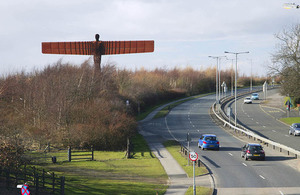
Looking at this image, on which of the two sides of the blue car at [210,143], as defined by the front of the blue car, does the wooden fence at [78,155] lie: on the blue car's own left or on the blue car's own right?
on the blue car's own left

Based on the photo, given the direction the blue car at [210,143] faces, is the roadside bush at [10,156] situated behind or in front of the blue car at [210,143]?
behind

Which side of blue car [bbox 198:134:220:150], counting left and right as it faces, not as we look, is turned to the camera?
back

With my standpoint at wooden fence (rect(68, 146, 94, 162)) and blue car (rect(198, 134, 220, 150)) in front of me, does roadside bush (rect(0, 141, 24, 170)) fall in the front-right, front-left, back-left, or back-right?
back-right

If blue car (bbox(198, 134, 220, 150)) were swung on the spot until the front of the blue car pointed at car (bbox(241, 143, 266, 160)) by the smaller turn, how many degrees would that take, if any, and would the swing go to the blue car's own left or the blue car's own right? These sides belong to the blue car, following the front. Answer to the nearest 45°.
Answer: approximately 135° to the blue car's own right
